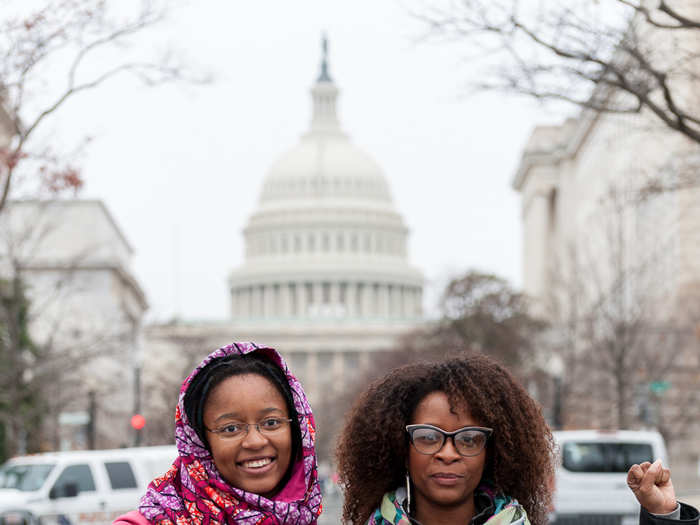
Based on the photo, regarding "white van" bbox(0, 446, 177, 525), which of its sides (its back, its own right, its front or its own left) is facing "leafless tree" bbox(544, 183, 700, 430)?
back

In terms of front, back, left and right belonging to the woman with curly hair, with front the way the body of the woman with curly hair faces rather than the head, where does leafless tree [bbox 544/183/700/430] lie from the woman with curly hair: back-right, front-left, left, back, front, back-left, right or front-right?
back

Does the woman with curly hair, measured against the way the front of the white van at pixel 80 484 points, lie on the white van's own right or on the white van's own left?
on the white van's own left
